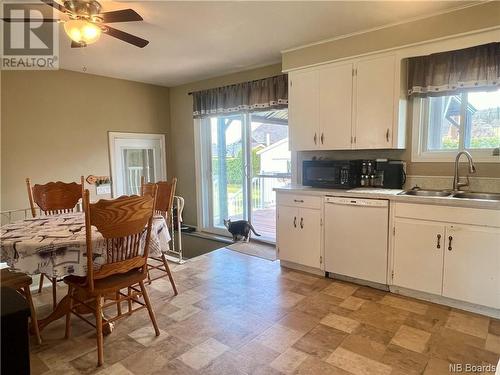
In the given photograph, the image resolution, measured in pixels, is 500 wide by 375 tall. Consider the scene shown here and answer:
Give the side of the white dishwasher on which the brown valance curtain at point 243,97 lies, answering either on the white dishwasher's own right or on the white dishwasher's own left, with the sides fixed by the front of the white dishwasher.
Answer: on the white dishwasher's own right

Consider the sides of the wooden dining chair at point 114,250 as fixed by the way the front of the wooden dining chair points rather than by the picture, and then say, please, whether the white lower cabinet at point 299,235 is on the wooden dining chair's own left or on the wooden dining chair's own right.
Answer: on the wooden dining chair's own right

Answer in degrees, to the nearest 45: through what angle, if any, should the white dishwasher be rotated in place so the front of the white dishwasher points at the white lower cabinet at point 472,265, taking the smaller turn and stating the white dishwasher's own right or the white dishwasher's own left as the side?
approximately 135° to the white dishwasher's own left

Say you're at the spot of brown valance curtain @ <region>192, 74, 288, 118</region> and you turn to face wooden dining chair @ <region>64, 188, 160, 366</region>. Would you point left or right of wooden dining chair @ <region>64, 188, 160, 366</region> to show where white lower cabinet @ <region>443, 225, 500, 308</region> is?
left
